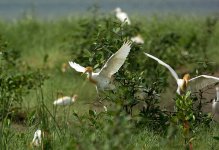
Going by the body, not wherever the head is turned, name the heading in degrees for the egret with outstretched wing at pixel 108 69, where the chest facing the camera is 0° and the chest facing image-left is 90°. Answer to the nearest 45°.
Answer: approximately 45°

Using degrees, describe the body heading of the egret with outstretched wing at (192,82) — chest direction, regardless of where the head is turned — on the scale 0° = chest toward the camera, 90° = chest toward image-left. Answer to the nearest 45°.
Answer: approximately 315°

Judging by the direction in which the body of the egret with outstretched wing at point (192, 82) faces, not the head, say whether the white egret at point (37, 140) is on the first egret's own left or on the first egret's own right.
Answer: on the first egret's own right
